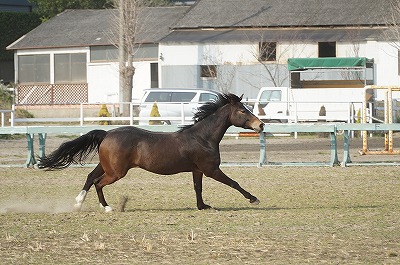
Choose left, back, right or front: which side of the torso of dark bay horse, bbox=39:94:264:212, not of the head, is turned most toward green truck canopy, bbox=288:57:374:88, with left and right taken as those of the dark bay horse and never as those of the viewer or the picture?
left

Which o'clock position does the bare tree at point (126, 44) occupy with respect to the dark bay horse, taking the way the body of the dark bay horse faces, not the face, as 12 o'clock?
The bare tree is roughly at 9 o'clock from the dark bay horse.

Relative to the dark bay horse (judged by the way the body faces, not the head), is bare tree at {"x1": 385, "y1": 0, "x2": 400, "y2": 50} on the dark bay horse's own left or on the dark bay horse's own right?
on the dark bay horse's own left

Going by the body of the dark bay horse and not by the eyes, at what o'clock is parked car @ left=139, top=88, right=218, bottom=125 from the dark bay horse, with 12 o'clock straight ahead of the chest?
The parked car is roughly at 9 o'clock from the dark bay horse.

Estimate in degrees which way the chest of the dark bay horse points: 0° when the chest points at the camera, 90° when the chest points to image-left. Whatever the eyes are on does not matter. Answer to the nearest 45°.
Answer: approximately 270°

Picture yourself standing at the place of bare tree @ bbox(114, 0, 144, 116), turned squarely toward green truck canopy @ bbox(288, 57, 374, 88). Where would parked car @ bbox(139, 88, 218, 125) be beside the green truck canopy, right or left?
right
